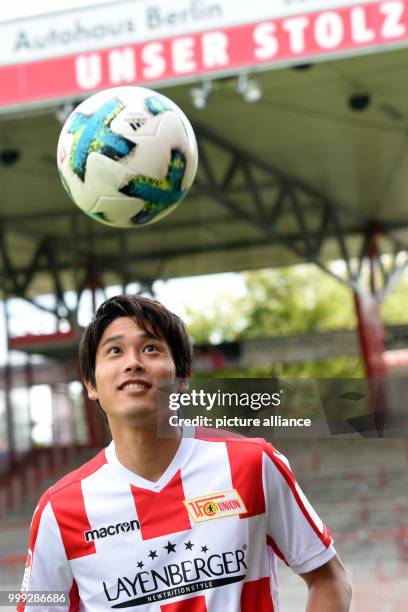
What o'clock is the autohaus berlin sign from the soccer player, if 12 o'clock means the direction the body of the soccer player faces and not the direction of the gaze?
The autohaus berlin sign is roughly at 6 o'clock from the soccer player.

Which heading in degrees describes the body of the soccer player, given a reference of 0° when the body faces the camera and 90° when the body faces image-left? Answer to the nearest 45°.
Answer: approximately 0°
